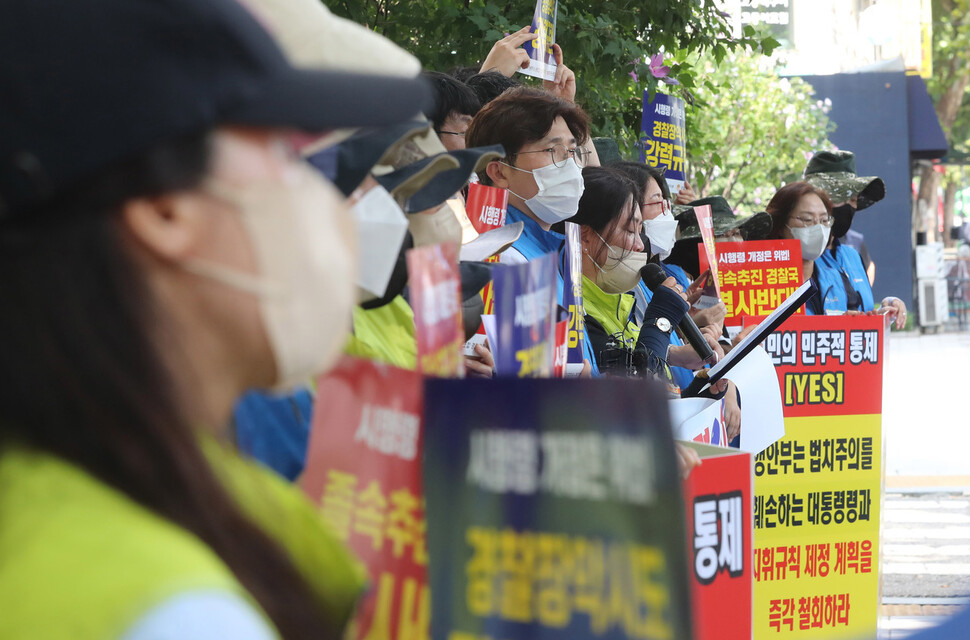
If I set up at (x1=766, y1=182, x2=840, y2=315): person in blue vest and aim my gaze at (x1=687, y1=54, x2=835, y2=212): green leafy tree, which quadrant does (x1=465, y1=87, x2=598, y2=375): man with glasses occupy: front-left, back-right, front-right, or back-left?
back-left

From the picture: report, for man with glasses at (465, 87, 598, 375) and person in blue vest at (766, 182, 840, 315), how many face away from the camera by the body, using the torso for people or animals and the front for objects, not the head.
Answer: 0

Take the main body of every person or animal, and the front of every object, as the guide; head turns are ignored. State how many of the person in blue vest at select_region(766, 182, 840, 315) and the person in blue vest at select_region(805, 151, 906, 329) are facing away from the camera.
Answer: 0

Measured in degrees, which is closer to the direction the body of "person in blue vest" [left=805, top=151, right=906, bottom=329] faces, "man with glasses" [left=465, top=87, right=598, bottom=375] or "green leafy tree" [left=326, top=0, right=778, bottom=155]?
the man with glasses

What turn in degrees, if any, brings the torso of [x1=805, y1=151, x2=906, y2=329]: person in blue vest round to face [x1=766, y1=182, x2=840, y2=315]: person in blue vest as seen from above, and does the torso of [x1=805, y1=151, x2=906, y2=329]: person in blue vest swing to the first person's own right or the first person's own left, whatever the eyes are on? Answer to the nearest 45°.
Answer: approximately 45° to the first person's own right

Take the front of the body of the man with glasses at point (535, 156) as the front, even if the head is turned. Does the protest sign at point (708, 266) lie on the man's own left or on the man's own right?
on the man's own left
